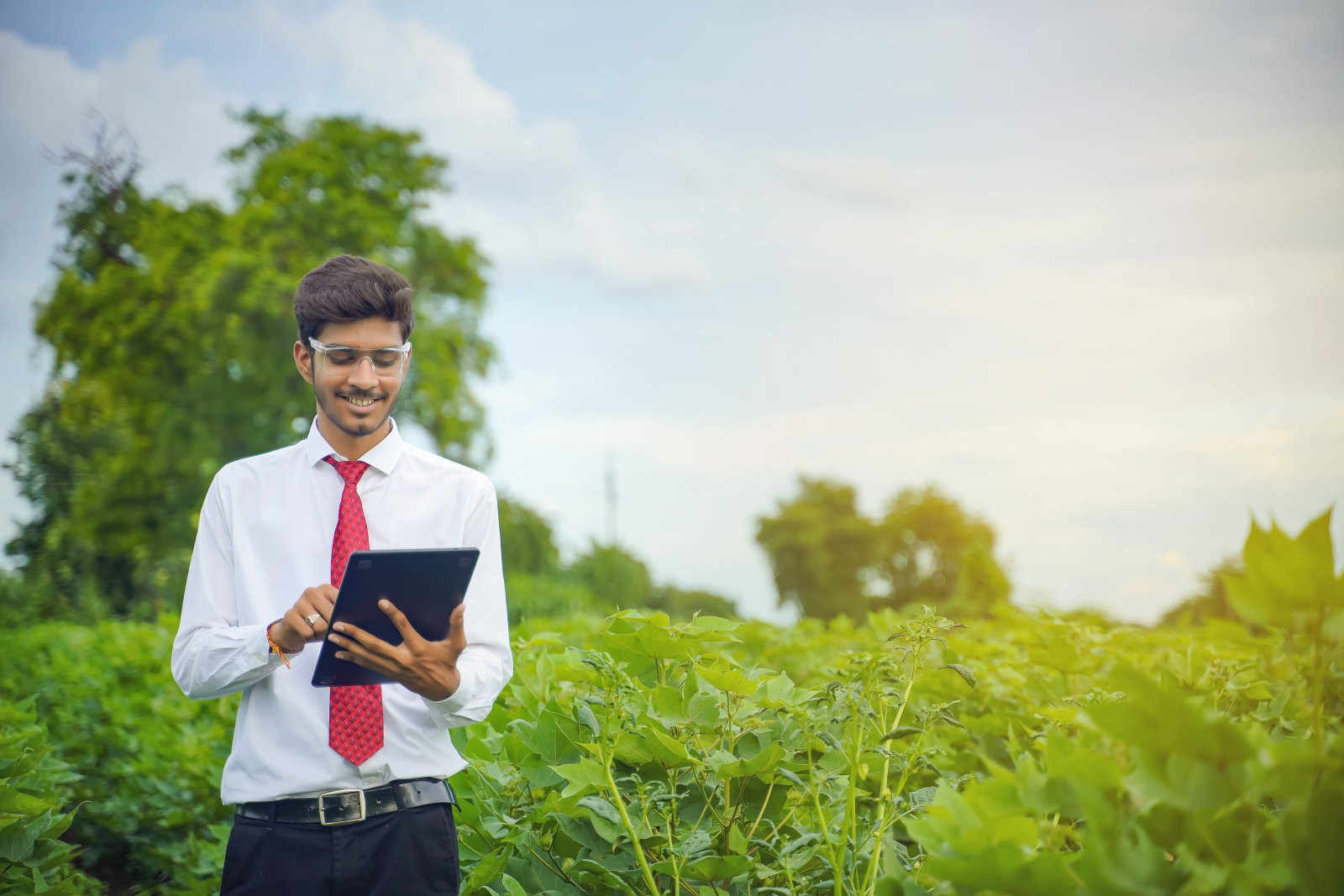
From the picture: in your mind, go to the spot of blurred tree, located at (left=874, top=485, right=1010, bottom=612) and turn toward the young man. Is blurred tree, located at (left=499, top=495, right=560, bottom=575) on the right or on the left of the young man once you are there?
right

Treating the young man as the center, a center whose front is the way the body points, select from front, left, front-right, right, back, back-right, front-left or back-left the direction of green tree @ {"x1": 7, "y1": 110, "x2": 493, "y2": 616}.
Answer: back

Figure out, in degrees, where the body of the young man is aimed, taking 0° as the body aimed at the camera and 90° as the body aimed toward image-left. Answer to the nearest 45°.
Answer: approximately 0°

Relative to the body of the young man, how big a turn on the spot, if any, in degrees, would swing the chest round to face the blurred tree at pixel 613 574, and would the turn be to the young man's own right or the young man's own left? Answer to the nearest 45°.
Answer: approximately 180°

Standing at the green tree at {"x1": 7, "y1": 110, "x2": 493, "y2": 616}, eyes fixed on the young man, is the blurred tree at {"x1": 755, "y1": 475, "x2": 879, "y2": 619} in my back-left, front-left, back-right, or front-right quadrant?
back-left

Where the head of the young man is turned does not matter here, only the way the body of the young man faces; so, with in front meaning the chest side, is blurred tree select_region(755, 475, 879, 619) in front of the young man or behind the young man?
behind

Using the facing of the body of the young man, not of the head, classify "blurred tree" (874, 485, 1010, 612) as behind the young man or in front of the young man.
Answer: behind
